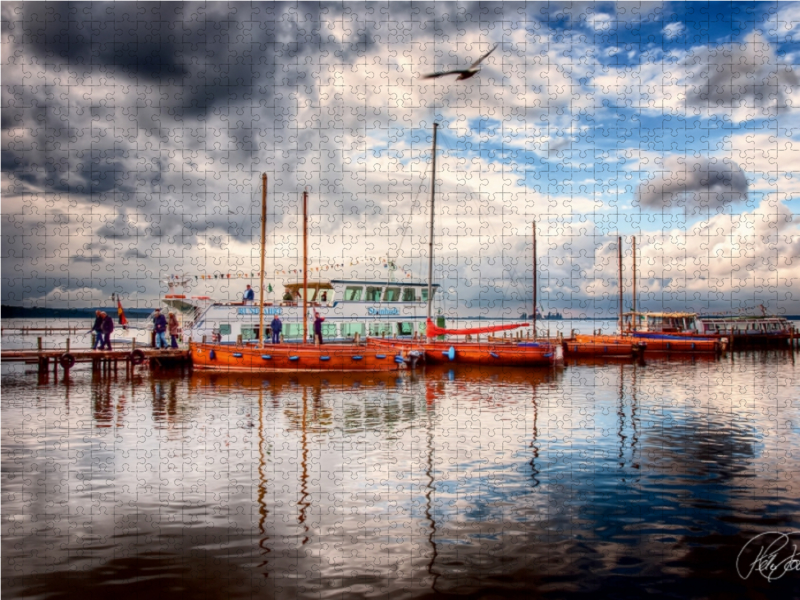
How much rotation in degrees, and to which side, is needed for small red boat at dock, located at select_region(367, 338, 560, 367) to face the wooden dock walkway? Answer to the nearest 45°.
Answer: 0° — it already faces it

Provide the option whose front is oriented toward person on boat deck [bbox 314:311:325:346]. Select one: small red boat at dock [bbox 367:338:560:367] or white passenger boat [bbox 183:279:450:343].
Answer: the small red boat at dock

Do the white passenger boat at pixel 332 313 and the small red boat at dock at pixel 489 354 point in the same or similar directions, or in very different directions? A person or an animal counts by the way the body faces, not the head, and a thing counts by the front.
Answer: very different directions

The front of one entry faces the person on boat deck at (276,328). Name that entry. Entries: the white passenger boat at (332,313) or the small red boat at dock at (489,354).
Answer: the small red boat at dock

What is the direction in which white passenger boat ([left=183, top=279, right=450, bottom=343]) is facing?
to the viewer's right

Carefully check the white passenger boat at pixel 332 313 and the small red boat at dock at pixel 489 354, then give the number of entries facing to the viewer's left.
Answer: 1

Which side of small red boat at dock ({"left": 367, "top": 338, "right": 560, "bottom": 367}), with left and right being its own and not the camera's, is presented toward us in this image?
left

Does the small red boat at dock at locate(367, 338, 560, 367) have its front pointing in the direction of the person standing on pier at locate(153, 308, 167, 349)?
yes
